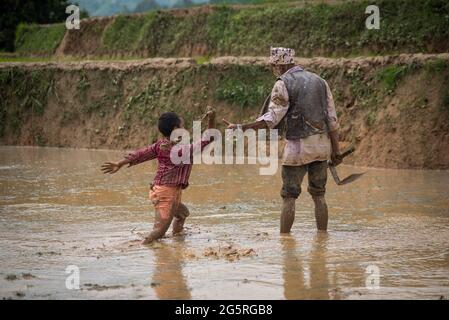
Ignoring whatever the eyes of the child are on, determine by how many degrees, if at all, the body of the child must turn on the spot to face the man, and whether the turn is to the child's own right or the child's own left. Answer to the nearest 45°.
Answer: approximately 45° to the child's own right

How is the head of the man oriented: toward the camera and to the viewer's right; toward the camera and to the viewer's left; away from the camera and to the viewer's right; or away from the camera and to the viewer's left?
away from the camera and to the viewer's left

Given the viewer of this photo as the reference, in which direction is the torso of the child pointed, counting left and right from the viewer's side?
facing away from the viewer and to the right of the viewer

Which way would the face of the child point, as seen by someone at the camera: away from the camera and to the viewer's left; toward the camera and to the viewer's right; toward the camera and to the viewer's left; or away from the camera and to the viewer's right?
away from the camera and to the viewer's right

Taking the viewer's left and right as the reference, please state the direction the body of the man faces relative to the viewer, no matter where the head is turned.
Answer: facing away from the viewer and to the left of the viewer

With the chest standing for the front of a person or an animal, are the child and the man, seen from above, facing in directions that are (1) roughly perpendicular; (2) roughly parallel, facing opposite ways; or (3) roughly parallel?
roughly perpendicular

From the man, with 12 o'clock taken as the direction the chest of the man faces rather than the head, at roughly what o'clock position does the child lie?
The child is roughly at 10 o'clock from the man.
